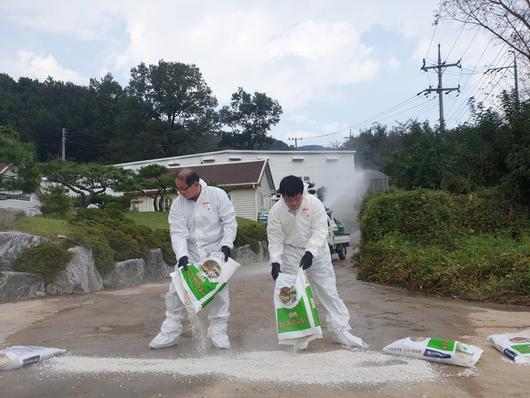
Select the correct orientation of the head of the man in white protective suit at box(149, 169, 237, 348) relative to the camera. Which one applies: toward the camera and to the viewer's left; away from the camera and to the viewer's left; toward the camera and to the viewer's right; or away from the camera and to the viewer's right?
toward the camera and to the viewer's left

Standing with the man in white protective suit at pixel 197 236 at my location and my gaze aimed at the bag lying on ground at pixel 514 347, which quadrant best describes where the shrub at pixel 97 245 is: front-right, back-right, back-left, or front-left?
back-left

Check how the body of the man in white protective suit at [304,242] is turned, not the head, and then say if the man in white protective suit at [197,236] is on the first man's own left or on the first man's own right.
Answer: on the first man's own right

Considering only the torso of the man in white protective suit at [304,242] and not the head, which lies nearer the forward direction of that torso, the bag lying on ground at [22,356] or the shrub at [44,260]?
the bag lying on ground

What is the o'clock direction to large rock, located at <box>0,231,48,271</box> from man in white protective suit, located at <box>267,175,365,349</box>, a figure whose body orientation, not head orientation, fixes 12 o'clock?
The large rock is roughly at 4 o'clock from the man in white protective suit.

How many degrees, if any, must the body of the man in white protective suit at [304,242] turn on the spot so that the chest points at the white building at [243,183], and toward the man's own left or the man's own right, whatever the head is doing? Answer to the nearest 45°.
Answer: approximately 180°

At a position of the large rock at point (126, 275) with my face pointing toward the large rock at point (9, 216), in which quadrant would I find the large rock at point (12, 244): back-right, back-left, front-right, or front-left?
front-left

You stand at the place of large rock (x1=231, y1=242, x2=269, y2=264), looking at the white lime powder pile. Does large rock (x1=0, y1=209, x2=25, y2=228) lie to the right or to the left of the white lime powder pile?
right

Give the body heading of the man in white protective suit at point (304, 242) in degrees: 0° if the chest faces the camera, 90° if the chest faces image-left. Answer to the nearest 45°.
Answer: approximately 0°

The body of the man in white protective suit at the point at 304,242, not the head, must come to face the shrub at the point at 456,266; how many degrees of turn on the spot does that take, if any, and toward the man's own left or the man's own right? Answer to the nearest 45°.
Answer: approximately 135° to the man's own left

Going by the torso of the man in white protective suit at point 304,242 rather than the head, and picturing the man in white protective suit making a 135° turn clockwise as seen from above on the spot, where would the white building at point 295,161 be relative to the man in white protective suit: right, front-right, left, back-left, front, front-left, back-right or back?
front-right

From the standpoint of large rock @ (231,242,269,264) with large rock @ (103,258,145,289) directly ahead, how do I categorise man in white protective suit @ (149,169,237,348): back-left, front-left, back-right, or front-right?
front-left
